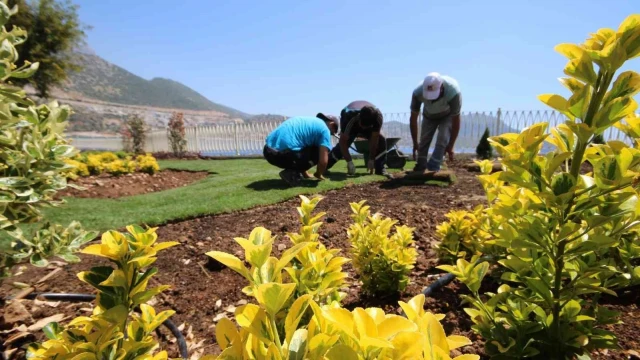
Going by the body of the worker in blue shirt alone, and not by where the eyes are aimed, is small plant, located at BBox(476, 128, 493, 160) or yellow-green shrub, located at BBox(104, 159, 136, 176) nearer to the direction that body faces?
the small plant

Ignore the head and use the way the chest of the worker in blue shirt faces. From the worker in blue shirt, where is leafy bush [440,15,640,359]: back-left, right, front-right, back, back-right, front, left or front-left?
right

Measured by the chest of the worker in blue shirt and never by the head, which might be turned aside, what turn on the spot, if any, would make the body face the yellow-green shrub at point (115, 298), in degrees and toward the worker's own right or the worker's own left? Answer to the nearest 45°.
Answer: approximately 90° to the worker's own right

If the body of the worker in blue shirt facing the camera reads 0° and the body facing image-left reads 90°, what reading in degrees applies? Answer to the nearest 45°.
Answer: approximately 270°

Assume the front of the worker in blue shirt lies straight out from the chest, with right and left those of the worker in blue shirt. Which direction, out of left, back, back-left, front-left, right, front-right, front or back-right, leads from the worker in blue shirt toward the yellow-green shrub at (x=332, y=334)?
right

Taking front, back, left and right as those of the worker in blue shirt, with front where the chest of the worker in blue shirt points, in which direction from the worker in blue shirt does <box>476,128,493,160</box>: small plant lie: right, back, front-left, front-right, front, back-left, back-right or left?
front-left

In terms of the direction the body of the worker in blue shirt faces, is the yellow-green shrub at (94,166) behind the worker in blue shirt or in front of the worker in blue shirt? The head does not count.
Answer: behind

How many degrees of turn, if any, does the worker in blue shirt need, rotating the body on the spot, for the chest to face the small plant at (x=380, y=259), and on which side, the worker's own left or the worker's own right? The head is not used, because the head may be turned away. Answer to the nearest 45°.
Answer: approximately 90° to the worker's own right

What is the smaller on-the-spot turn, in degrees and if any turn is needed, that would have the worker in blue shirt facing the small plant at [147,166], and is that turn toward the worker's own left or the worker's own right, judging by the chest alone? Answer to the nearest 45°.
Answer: approximately 135° to the worker's own left
